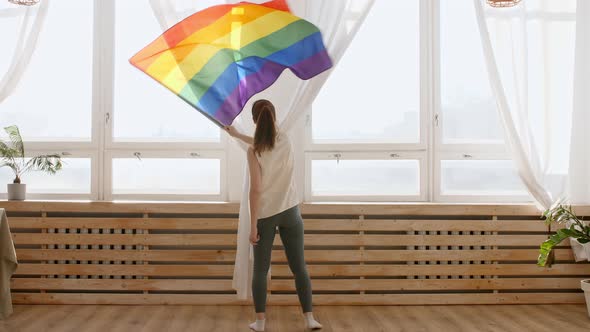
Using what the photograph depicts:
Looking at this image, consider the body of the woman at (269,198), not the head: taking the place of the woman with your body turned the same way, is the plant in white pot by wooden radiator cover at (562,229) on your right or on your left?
on your right

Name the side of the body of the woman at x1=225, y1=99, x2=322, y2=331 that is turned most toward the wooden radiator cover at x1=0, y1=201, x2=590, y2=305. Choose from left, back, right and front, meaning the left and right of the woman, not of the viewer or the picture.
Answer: front

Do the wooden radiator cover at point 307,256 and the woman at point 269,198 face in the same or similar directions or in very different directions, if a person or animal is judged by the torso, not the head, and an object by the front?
very different directions

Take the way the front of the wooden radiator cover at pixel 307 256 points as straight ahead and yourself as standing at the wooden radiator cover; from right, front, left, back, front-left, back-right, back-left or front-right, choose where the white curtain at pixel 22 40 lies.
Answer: right

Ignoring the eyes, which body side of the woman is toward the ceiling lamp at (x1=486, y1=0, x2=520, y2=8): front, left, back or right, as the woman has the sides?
right

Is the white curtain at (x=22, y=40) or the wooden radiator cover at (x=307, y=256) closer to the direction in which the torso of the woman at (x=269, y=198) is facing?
the wooden radiator cover

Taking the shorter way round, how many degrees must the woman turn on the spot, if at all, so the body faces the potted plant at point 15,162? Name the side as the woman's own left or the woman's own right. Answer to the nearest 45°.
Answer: approximately 45° to the woman's own left

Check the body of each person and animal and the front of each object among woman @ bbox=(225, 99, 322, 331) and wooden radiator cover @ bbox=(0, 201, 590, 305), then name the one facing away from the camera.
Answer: the woman

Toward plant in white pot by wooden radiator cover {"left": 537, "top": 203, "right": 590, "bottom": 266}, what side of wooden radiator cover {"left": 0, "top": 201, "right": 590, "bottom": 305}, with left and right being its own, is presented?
left

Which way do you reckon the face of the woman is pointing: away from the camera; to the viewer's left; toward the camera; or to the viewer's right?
away from the camera

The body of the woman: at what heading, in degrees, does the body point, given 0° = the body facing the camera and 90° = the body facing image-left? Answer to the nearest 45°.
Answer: approximately 180°

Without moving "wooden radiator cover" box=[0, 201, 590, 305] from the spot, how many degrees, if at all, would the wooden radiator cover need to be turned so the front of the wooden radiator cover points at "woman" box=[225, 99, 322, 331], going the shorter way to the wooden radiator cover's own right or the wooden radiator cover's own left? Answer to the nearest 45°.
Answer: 0° — it already faces them

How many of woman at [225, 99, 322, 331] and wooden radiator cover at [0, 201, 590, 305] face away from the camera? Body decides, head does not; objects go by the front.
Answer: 1

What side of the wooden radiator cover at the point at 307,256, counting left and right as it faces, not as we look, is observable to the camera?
front
